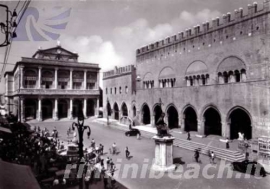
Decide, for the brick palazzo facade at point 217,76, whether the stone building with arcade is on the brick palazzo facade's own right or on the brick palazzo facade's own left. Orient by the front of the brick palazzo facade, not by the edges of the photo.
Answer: on the brick palazzo facade's own right

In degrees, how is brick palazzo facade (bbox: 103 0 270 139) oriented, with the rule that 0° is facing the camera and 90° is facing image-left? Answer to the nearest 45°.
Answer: approximately 45°
